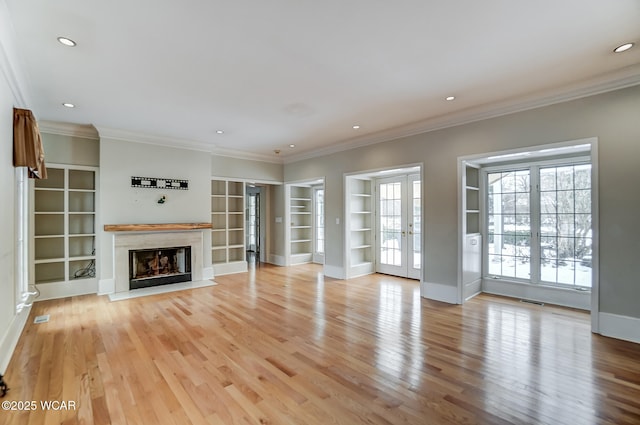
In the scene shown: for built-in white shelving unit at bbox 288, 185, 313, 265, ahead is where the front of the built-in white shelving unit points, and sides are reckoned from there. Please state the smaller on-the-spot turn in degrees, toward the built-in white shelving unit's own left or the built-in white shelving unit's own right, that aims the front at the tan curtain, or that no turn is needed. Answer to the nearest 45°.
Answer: approximately 90° to the built-in white shelving unit's own right

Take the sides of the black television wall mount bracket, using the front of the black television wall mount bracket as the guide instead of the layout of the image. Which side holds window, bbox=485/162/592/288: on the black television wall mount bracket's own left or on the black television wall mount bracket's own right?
on the black television wall mount bracket's own left

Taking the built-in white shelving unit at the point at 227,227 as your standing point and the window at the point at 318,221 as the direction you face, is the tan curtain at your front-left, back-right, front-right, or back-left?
back-right

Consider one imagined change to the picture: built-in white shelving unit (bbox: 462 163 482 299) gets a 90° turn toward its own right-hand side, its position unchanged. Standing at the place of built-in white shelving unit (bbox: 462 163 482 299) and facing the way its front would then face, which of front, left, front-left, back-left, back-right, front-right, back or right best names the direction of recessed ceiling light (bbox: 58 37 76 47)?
front

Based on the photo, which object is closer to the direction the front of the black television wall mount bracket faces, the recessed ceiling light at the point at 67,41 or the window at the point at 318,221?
the recessed ceiling light

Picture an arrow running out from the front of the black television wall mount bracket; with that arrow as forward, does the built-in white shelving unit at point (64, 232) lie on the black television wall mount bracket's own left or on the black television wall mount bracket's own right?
on the black television wall mount bracket's own right

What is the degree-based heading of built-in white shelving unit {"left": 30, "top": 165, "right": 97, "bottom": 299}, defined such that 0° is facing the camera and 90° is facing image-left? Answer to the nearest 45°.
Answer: approximately 0°
